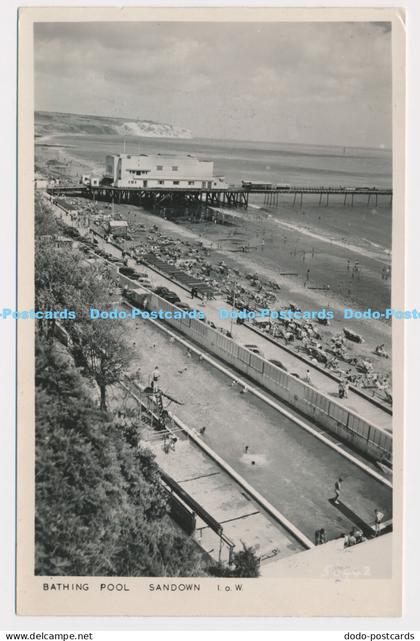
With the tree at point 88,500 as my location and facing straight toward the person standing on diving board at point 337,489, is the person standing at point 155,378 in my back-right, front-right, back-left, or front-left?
front-left

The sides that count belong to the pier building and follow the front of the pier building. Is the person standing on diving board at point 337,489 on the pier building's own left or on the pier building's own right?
on the pier building's own left
